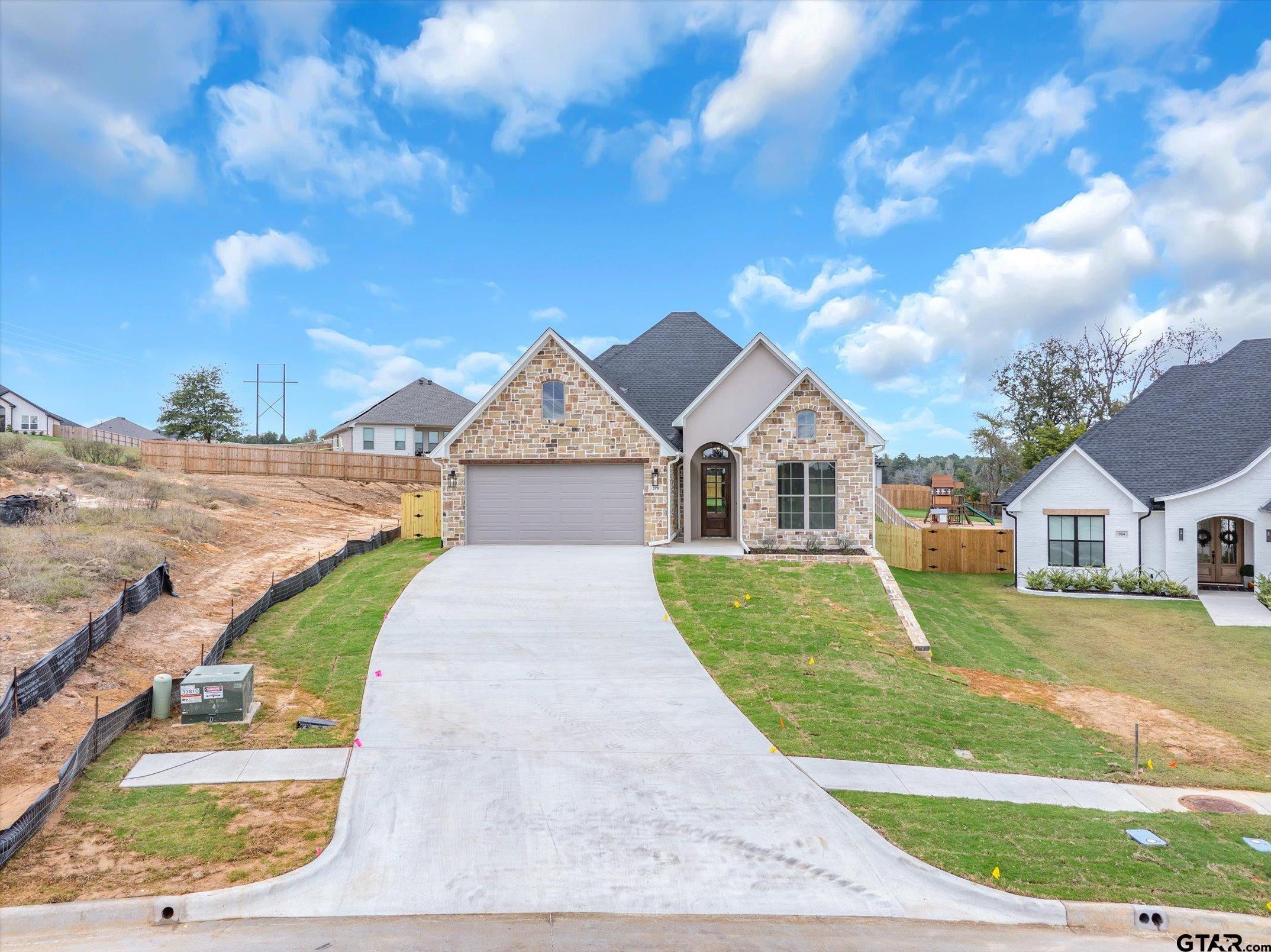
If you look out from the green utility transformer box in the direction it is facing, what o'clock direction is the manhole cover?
The manhole cover is roughly at 10 o'clock from the green utility transformer box.

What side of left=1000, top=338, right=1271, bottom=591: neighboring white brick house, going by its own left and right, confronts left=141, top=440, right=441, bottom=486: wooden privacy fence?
right

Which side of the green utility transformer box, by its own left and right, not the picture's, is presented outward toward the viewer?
front

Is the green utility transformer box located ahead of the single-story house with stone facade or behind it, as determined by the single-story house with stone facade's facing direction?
ahead

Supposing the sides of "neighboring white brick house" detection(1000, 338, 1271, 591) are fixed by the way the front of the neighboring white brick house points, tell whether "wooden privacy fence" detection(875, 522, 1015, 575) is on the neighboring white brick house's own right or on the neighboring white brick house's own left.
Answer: on the neighboring white brick house's own right

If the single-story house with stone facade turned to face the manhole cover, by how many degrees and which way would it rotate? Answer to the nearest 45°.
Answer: approximately 45° to its left

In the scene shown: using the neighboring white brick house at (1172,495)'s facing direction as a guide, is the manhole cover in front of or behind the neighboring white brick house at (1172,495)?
in front

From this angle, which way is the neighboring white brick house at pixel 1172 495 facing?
toward the camera

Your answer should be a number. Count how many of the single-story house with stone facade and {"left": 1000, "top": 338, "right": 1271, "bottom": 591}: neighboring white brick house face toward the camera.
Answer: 2

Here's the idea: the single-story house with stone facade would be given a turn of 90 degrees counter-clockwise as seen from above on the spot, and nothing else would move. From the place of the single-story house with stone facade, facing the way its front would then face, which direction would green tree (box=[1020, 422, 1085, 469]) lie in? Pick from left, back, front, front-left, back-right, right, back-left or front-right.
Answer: front-left

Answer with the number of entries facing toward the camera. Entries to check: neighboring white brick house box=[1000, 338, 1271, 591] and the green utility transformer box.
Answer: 2

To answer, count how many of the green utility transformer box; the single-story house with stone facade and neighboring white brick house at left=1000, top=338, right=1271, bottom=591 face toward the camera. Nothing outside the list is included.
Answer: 3
